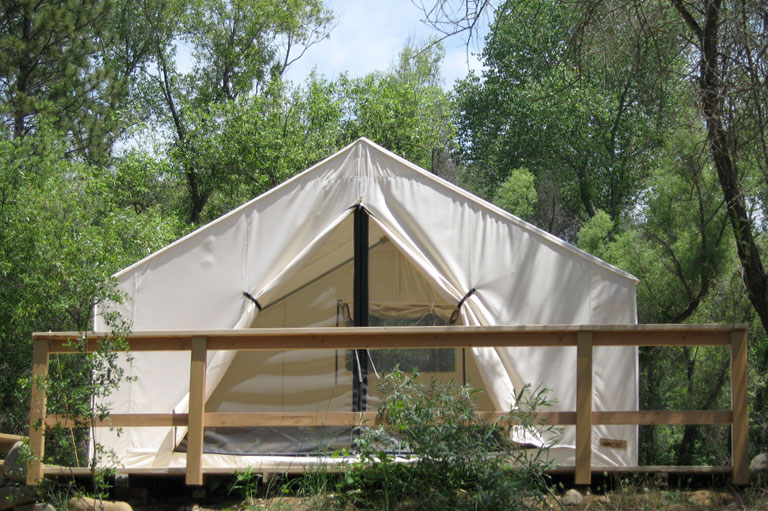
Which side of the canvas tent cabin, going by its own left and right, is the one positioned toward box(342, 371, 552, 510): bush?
front

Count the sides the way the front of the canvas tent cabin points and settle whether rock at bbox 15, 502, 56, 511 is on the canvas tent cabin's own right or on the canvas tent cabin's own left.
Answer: on the canvas tent cabin's own right

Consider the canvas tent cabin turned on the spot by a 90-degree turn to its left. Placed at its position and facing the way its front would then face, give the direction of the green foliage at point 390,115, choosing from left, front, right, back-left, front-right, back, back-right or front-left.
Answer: left

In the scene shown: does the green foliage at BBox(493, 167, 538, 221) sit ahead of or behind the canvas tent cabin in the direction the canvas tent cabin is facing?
behind

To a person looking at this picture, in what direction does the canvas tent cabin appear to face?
facing the viewer

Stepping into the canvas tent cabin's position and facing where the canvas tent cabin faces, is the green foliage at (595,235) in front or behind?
behind

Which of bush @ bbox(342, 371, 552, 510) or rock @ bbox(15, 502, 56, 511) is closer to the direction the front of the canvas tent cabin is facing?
the bush

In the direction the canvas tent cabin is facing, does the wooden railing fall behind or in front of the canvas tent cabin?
in front

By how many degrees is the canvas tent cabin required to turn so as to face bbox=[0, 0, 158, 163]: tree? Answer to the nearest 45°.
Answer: approximately 135° to its right

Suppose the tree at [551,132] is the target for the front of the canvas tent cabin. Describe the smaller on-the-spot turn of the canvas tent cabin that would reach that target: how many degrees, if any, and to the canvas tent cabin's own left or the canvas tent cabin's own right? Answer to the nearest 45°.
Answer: approximately 180°

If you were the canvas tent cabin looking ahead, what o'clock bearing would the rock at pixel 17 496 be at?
The rock is roughly at 2 o'clock from the canvas tent cabin.
